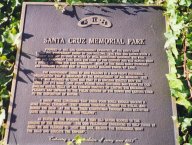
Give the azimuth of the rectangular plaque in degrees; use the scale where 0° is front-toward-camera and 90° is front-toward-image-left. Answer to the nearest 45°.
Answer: approximately 0°
